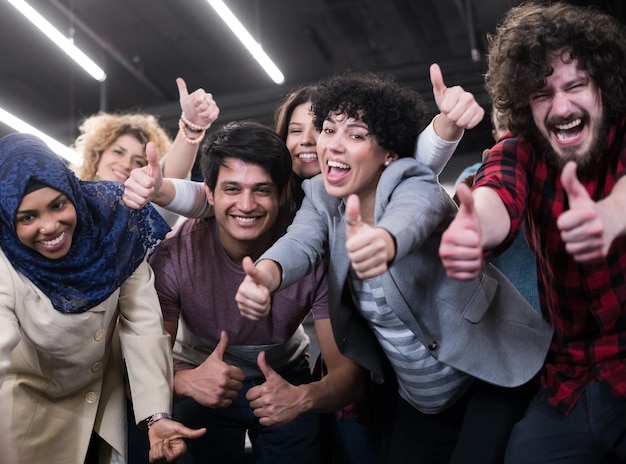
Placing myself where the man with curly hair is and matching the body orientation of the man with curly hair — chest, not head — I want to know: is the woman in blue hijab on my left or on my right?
on my right

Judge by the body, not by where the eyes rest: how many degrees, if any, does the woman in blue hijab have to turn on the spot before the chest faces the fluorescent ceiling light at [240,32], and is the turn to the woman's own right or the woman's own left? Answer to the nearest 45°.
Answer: approximately 180°

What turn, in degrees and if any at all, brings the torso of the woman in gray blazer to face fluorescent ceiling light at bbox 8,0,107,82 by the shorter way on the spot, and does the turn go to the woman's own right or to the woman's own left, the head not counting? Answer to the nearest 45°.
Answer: approximately 90° to the woman's own right

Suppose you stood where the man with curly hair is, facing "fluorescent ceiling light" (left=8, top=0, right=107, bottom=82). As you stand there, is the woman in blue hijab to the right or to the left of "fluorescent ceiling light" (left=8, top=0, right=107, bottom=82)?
left

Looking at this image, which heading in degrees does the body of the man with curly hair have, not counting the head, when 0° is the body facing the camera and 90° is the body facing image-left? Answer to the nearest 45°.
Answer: approximately 0°

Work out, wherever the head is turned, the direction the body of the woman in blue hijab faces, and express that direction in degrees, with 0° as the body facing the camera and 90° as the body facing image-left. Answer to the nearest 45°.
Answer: approximately 0°

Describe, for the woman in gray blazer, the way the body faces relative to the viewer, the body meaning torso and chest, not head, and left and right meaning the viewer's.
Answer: facing the viewer and to the left of the viewer

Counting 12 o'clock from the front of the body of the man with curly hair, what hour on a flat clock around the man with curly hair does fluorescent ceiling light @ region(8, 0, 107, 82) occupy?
The fluorescent ceiling light is roughly at 4 o'clock from the man with curly hair.

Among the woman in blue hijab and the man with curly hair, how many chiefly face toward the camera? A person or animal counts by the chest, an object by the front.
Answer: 2
